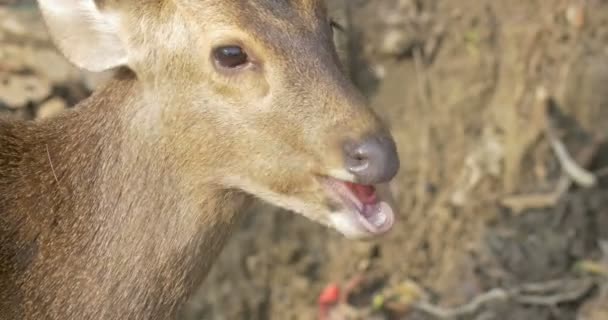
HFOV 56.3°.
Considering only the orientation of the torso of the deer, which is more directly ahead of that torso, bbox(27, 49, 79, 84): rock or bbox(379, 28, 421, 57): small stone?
the small stone

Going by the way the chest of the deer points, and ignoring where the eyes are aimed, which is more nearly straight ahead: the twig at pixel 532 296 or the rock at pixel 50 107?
the twig

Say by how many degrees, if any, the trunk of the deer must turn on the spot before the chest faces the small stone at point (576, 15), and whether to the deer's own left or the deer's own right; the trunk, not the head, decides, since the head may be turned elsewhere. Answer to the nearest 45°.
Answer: approximately 45° to the deer's own left

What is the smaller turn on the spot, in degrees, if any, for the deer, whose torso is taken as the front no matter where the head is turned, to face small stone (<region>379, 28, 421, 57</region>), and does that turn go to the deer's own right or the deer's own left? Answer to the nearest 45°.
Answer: approximately 45° to the deer's own left

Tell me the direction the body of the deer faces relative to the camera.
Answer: to the viewer's right

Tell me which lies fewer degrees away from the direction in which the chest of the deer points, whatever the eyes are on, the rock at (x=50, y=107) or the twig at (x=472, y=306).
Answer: the twig

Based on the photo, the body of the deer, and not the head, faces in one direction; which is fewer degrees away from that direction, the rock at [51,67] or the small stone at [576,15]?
the small stone
